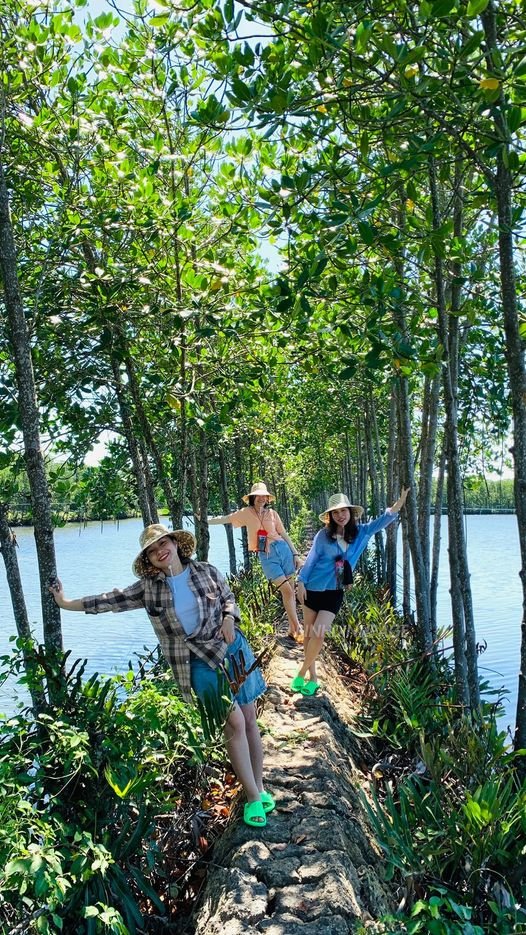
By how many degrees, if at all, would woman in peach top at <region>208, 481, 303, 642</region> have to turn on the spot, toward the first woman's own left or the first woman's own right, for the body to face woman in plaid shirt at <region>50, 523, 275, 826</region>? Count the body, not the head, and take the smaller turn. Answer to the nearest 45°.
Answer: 0° — they already face them

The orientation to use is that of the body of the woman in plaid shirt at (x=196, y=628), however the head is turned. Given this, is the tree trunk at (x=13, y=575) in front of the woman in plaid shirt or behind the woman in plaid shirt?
behind

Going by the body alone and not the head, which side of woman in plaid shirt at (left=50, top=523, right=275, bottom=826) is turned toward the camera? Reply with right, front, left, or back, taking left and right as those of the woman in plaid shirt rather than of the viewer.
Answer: front

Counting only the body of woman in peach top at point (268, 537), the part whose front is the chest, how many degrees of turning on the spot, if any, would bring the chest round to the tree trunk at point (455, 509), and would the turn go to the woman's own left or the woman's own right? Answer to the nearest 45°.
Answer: approximately 45° to the woman's own left

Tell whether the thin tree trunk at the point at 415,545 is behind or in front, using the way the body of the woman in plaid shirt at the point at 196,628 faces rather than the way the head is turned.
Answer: behind

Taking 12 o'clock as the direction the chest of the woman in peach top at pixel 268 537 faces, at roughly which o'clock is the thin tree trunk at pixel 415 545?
The thin tree trunk is roughly at 10 o'clock from the woman in peach top.

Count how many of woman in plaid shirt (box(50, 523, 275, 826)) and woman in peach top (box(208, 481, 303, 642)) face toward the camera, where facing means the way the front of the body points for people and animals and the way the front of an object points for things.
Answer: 2

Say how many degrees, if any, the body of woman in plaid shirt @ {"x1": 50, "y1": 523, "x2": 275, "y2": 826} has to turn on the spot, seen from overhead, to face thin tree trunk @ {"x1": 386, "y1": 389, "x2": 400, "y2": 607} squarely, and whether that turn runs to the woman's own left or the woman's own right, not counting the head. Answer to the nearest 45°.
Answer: approximately 135° to the woman's own left

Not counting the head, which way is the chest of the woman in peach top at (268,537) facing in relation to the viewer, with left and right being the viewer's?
facing the viewer

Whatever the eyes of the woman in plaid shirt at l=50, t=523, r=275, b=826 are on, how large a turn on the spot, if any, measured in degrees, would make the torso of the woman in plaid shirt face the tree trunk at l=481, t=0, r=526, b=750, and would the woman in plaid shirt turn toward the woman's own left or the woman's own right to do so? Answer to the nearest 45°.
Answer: approximately 90° to the woman's own left
